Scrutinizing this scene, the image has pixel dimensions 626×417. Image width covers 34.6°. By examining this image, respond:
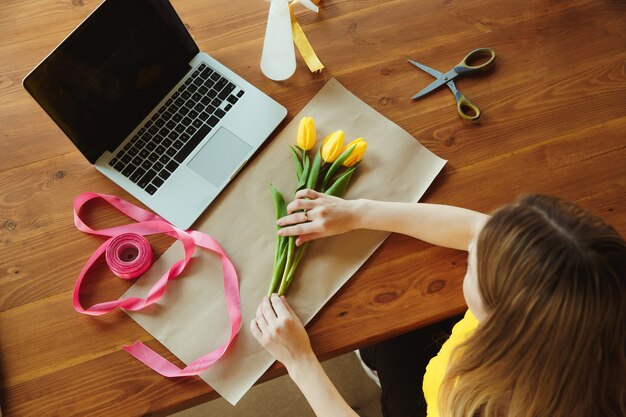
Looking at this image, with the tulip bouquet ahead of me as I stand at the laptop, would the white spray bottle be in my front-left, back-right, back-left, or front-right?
front-left

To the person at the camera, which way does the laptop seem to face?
facing the viewer and to the right of the viewer
